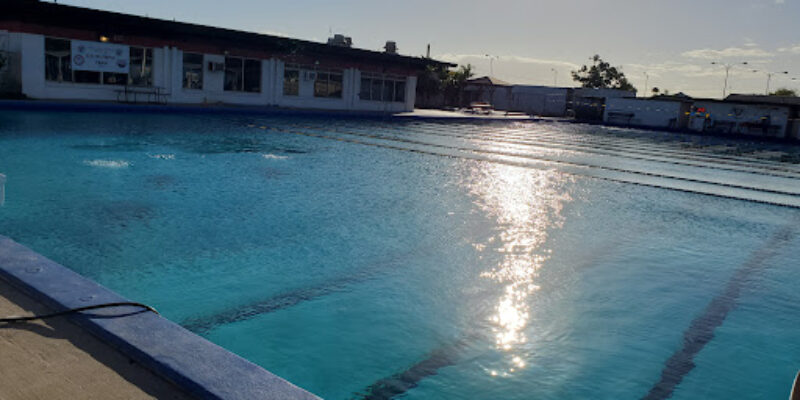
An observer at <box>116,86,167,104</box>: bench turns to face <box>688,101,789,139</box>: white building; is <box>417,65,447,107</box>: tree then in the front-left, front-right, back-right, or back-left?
front-left

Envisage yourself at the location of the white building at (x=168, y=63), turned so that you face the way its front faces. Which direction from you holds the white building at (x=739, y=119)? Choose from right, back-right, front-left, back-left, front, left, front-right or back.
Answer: front-left

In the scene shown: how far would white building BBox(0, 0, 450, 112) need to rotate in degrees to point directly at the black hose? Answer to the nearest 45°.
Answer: approximately 45° to its right

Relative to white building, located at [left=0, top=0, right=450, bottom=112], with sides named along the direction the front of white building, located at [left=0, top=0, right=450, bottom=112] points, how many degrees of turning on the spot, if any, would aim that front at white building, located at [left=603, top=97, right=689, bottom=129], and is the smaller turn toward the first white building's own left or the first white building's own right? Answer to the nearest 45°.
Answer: approximately 45° to the first white building's own left

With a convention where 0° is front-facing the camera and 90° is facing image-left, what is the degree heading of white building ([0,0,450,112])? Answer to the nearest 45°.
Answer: approximately 315°

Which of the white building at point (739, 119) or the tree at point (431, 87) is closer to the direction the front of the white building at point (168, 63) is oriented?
the white building

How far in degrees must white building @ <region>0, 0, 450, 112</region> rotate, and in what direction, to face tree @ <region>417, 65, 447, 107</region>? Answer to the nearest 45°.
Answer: approximately 90° to its left

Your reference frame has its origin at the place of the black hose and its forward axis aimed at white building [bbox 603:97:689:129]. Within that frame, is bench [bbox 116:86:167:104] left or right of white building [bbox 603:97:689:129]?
left

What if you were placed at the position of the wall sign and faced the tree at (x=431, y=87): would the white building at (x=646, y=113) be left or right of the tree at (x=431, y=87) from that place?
right

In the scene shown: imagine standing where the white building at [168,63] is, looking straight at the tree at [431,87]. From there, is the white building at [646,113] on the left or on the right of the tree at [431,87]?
right
